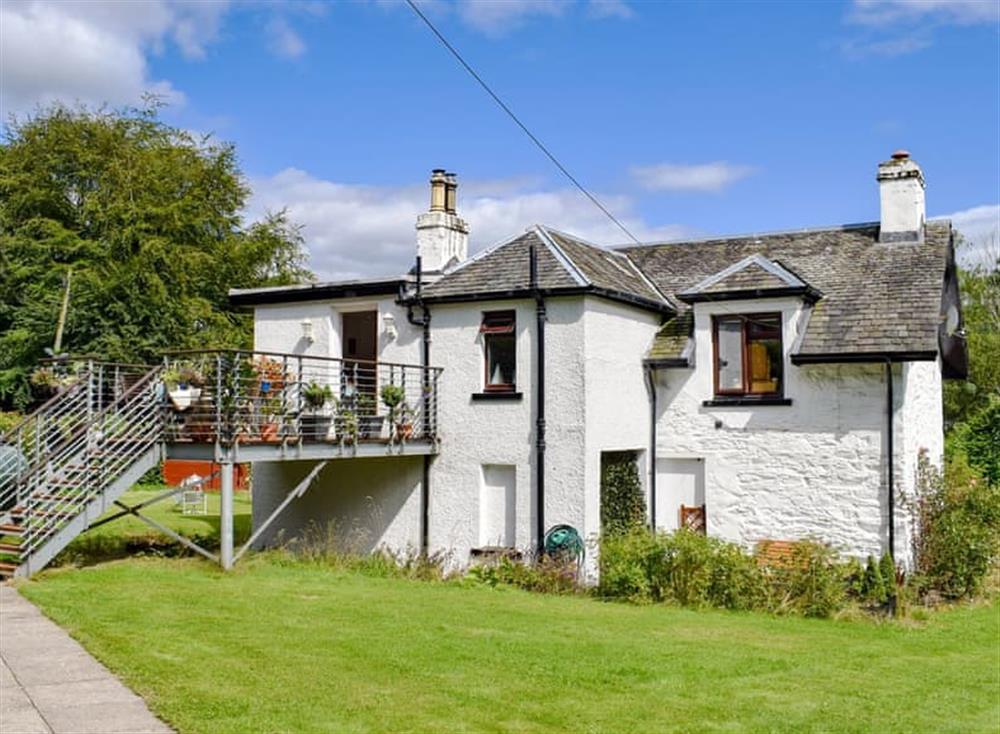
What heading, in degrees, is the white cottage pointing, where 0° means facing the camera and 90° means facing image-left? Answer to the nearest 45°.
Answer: approximately 0°

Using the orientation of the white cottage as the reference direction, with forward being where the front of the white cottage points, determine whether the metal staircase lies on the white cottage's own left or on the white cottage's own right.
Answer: on the white cottage's own right

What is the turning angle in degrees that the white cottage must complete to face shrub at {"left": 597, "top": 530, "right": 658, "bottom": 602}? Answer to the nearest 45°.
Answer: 0° — it already faces it

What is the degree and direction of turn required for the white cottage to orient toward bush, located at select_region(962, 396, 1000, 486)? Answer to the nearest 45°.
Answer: approximately 135° to its left

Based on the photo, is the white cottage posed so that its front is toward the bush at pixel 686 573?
yes

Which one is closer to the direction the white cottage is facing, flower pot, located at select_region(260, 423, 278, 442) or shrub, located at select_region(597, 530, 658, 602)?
the shrub

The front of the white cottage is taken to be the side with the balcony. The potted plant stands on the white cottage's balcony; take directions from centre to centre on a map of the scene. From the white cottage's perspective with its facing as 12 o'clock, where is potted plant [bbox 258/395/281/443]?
The potted plant is roughly at 2 o'clock from the white cottage.

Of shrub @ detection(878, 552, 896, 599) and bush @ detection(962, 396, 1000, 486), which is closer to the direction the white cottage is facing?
the shrub
